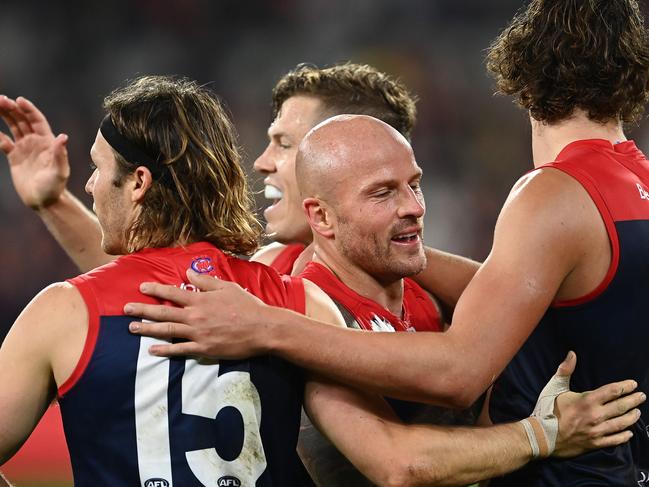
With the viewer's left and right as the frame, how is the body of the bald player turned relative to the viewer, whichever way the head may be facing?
facing the viewer and to the right of the viewer

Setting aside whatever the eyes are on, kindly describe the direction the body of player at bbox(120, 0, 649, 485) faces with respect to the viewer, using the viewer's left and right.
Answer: facing away from the viewer and to the left of the viewer

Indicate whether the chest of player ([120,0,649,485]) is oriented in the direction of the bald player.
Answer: yes

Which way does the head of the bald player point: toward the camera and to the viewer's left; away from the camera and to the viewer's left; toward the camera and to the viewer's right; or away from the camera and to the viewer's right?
toward the camera and to the viewer's right

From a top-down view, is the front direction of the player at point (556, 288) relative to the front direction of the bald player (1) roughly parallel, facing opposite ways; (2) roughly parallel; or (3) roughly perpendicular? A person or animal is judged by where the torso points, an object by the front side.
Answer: roughly parallel, facing opposite ways

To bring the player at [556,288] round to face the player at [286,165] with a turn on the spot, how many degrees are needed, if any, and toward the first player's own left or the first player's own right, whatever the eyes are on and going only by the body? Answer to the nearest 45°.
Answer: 0° — they already face them

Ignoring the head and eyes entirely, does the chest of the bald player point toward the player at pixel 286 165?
no
